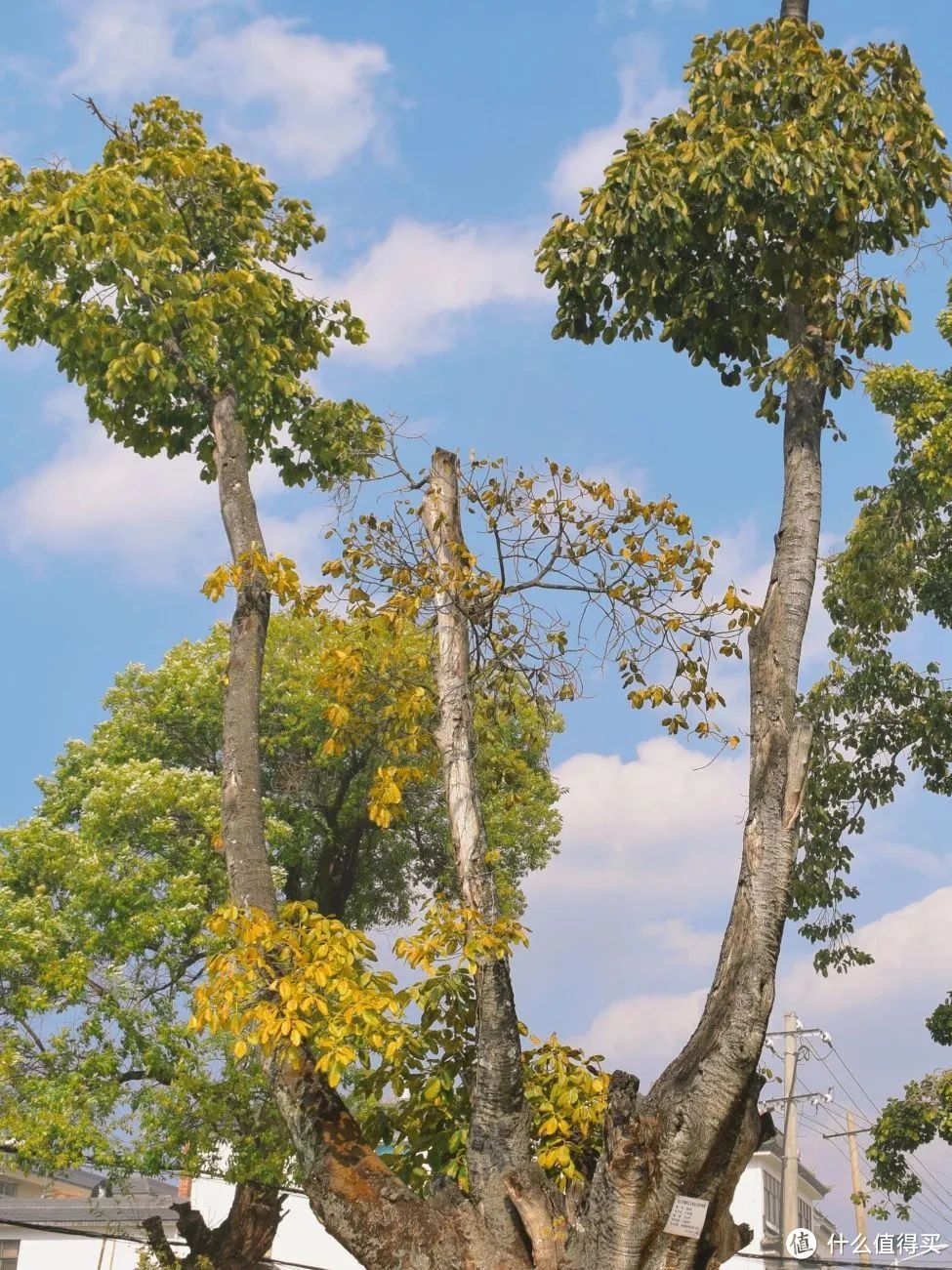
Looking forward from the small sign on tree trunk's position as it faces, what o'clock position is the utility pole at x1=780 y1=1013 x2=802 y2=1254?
The utility pole is roughly at 6 o'clock from the small sign on tree trunk.

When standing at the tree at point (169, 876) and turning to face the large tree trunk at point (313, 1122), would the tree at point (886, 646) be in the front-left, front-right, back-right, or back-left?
front-left

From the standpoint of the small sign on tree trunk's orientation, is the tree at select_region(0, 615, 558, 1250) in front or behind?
behind

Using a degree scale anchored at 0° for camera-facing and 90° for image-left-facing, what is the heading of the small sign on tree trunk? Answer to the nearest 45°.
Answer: approximately 0°

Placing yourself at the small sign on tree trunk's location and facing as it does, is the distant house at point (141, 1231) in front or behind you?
behind

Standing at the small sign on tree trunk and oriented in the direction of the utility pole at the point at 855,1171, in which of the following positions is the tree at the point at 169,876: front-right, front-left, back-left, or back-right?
front-left

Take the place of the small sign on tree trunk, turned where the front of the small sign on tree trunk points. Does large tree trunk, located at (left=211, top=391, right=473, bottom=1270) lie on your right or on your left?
on your right

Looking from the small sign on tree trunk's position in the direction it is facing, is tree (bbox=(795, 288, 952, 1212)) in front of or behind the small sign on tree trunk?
behind
